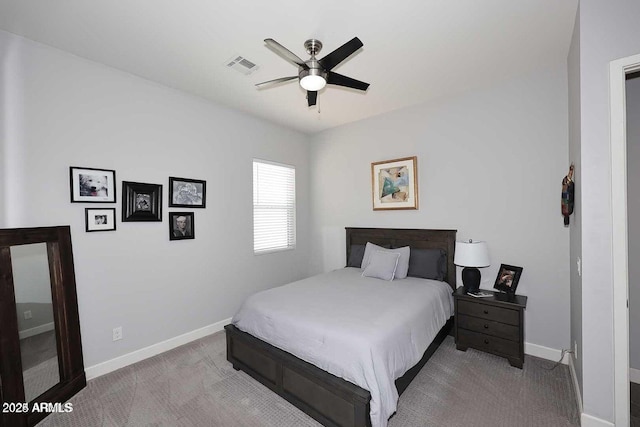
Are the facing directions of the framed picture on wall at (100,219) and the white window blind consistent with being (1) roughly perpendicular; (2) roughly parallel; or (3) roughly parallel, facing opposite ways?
roughly parallel

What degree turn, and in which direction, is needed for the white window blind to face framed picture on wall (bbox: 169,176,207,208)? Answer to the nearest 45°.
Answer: approximately 90° to its right

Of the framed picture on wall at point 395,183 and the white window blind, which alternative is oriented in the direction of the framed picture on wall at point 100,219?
the framed picture on wall at point 395,183

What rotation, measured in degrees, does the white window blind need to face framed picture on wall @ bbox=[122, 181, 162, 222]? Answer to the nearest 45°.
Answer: approximately 90° to its right

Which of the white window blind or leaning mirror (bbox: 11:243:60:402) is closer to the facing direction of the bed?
the leaning mirror

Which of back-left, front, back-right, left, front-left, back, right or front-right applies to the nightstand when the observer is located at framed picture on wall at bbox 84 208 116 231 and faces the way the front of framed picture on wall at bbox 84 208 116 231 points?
front-left

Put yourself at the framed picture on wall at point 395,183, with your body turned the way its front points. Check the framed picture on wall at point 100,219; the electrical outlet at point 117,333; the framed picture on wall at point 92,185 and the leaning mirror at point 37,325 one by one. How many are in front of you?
4

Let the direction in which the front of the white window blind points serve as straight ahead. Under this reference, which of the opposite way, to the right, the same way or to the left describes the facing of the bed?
to the right

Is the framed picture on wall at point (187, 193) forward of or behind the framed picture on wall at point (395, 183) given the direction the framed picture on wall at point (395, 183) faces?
forward

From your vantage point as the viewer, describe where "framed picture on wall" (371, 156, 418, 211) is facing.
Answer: facing the viewer and to the left of the viewer

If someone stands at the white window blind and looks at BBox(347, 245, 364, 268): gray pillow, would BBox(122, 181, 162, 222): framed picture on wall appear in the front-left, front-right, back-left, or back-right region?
back-right

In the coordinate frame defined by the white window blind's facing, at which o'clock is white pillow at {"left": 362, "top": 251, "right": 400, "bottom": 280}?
The white pillow is roughly at 12 o'clock from the white window blind.

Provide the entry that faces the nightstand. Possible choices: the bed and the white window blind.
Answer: the white window blind
